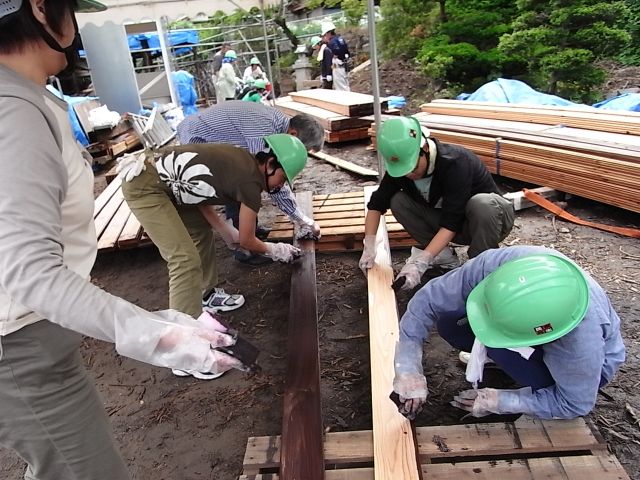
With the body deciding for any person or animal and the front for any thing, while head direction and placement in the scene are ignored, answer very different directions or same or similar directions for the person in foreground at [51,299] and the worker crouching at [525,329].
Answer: very different directions

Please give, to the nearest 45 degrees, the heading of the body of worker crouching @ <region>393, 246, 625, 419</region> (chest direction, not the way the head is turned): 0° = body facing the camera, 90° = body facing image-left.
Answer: approximately 45°

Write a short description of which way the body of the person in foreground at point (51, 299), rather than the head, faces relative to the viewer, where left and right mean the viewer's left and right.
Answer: facing to the right of the viewer

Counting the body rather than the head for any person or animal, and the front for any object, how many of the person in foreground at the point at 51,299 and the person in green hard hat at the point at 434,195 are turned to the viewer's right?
1

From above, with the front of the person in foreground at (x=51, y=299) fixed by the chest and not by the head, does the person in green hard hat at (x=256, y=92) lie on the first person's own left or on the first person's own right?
on the first person's own left

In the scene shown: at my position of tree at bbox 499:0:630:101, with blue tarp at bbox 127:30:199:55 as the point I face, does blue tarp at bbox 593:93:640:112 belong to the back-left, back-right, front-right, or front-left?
back-left

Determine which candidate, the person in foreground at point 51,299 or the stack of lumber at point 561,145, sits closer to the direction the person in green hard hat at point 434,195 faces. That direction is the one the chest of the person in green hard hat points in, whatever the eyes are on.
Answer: the person in foreground

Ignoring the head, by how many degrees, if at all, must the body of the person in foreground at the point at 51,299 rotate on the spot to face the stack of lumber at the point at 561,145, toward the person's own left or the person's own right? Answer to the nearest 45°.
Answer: approximately 45° to the person's own left

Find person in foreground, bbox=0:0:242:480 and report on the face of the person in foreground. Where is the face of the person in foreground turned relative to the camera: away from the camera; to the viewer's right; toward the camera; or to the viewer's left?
to the viewer's right

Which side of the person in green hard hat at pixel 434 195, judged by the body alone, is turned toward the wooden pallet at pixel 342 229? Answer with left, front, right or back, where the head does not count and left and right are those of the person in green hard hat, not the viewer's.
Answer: right

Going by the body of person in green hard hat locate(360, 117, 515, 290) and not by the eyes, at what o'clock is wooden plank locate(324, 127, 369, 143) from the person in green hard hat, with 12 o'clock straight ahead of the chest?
The wooden plank is roughly at 4 o'clock from the person in green hard hat.
